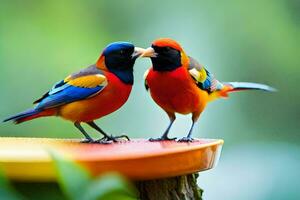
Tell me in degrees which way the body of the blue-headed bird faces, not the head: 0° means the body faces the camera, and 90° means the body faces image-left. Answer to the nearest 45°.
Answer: approximately 270°

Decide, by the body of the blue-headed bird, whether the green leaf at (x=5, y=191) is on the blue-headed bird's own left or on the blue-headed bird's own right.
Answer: on the blue-headed bird's own right

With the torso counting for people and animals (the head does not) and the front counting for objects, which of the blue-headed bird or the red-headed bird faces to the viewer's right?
the blue-headed bird

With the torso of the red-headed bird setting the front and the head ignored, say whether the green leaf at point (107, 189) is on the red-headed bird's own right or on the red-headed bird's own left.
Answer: on the red-headed bird's own left

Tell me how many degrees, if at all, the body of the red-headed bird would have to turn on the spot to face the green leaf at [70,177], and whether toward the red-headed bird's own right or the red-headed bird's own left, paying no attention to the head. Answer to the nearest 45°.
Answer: approximately 45° to the red-headed bird's own left

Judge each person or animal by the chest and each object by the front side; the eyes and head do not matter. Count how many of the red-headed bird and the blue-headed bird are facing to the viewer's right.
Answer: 1

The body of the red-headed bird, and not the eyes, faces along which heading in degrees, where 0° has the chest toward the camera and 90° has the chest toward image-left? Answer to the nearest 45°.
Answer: approximately 45°
